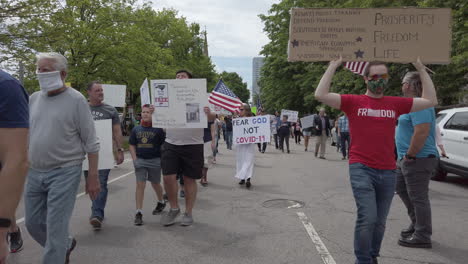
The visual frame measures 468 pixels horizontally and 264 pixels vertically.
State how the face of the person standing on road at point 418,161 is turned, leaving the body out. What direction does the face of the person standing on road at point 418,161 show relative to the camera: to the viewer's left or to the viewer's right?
to the viewer's left

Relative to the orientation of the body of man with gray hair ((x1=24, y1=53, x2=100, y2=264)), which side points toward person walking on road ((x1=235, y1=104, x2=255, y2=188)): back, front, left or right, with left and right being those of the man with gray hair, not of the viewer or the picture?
back

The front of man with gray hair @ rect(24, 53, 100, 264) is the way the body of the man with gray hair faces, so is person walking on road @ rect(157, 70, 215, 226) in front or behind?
behind

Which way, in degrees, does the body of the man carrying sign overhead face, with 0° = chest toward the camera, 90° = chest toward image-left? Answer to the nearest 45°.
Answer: approximately 0°

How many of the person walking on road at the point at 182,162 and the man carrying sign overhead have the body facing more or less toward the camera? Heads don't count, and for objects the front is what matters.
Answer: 2

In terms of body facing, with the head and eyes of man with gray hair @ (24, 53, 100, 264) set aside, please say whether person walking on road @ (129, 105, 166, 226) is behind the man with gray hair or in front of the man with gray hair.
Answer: behind

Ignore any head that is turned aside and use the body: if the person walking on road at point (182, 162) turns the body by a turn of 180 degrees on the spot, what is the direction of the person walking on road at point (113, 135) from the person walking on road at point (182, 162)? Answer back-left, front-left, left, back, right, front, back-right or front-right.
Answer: left
